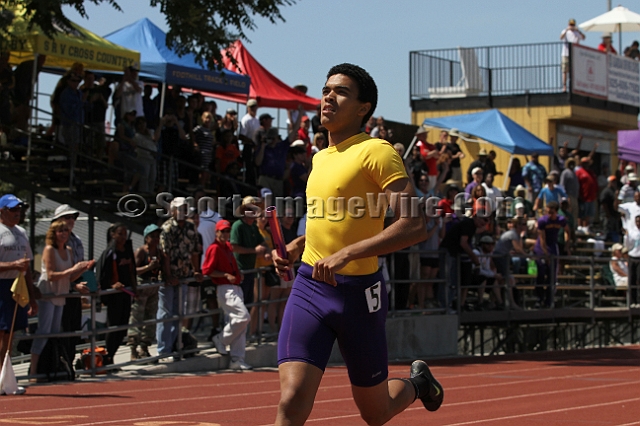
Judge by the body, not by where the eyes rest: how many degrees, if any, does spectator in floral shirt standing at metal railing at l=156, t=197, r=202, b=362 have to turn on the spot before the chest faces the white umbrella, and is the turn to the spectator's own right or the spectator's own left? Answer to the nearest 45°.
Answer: approximately 90° to the spectator's own left

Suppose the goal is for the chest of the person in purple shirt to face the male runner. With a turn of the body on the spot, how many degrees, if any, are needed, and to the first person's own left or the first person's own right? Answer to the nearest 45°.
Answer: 0° — they already face them

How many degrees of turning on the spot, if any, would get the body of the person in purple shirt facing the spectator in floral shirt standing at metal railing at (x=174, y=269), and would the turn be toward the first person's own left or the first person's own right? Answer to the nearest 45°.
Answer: approximately 45° to the first person's own right

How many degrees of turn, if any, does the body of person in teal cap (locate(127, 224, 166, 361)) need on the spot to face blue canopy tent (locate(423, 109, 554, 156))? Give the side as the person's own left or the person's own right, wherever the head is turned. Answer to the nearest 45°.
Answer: approximately 90° to the person's own left
